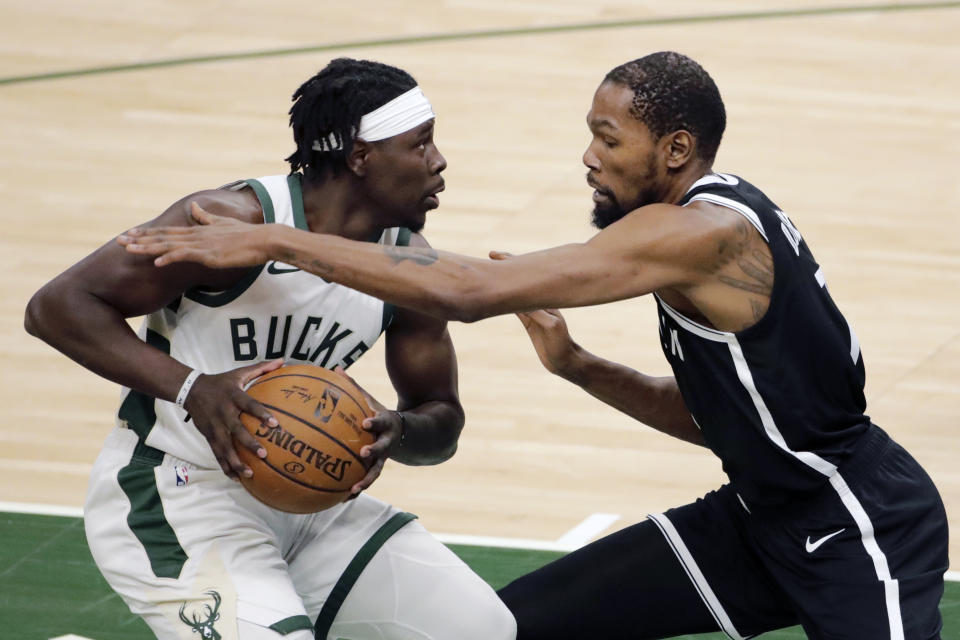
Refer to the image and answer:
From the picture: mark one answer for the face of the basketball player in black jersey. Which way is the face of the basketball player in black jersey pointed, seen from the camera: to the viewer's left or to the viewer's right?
to the viewer's left

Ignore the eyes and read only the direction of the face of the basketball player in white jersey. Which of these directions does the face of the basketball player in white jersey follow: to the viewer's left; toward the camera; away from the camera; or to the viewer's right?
to the viewer's right

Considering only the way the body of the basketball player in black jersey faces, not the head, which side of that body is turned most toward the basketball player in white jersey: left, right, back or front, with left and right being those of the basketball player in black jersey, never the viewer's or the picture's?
front

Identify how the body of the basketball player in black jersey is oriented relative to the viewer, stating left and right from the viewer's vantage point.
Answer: facing to the left of the viewer

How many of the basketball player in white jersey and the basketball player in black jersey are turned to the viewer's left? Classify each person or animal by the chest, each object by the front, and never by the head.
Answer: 1

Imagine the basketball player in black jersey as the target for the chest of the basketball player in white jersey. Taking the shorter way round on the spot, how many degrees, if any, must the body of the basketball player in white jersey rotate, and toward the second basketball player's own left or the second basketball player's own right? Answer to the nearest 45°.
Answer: approximately 45° to the second basketball player's own left
